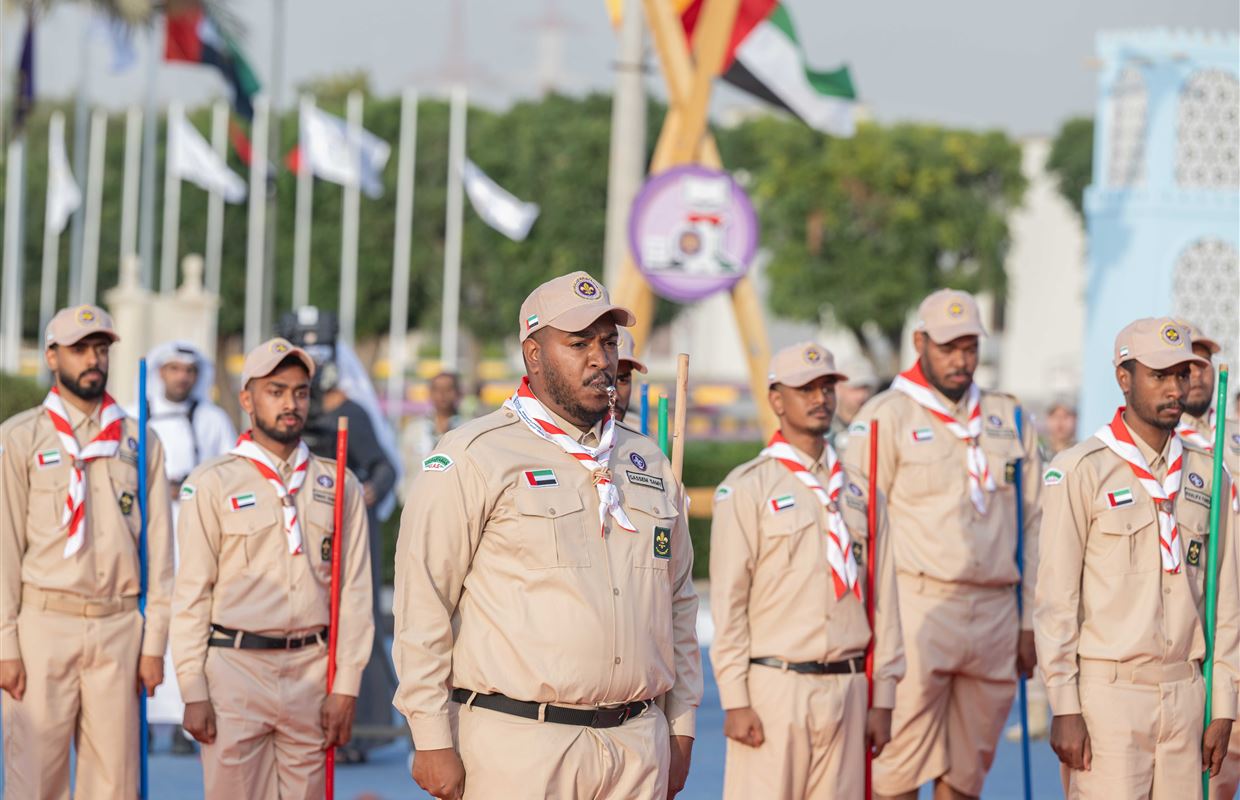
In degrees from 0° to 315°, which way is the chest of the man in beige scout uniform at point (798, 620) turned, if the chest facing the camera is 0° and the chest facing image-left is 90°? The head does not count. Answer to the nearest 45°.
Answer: approximately 315°

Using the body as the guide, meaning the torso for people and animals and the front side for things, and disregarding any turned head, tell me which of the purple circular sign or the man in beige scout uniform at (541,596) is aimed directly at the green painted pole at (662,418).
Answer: the purple circular sign

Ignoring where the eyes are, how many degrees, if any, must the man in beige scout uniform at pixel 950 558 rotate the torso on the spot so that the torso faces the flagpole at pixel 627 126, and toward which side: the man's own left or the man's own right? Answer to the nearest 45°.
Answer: approximately 180°

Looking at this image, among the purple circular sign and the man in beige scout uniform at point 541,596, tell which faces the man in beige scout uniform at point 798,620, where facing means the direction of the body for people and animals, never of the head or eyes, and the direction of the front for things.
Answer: the purple circular sign

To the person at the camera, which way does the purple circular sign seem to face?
facing the viewer

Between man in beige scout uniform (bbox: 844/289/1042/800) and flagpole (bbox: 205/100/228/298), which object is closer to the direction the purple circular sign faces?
the man in beige scout uniform

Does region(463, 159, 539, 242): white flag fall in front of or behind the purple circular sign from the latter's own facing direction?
behind

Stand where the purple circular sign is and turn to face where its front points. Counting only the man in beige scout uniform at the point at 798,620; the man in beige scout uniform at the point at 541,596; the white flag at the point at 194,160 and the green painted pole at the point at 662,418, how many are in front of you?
3

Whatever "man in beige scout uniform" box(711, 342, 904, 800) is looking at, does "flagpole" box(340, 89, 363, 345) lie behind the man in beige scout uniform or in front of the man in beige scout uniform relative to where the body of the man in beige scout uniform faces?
behind

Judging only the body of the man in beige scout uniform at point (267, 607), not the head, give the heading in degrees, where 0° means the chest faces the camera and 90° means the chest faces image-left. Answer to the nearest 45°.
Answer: approximately 315°
